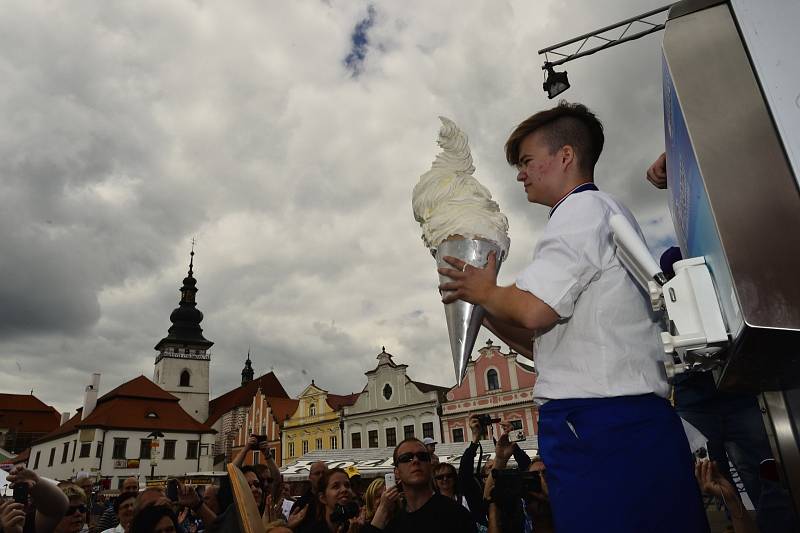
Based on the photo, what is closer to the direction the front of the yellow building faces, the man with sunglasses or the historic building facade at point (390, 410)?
the man with sunglasses

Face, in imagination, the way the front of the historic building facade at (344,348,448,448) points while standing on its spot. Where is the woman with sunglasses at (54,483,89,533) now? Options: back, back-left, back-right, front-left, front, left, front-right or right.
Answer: front-left

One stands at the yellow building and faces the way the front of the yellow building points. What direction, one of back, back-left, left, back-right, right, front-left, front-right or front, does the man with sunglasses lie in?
front-left

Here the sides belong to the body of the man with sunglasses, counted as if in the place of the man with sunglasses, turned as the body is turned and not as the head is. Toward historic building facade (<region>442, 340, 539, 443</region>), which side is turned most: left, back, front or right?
back

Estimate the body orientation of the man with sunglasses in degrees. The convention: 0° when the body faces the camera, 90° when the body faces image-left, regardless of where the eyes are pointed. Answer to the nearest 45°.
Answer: approximately 0°

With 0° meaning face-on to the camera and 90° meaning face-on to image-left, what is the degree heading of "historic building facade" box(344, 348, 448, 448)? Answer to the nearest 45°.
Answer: approximately 45°

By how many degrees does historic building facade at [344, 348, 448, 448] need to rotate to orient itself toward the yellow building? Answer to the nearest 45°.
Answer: approximately 90° to its right

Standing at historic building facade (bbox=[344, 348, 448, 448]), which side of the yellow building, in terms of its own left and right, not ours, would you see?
left

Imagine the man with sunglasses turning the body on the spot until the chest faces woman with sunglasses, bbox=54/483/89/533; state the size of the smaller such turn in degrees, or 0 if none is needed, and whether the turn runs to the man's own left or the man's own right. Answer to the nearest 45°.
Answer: approximately 90° to the man's own right

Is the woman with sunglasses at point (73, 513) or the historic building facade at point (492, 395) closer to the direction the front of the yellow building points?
the woman with sunglasses
